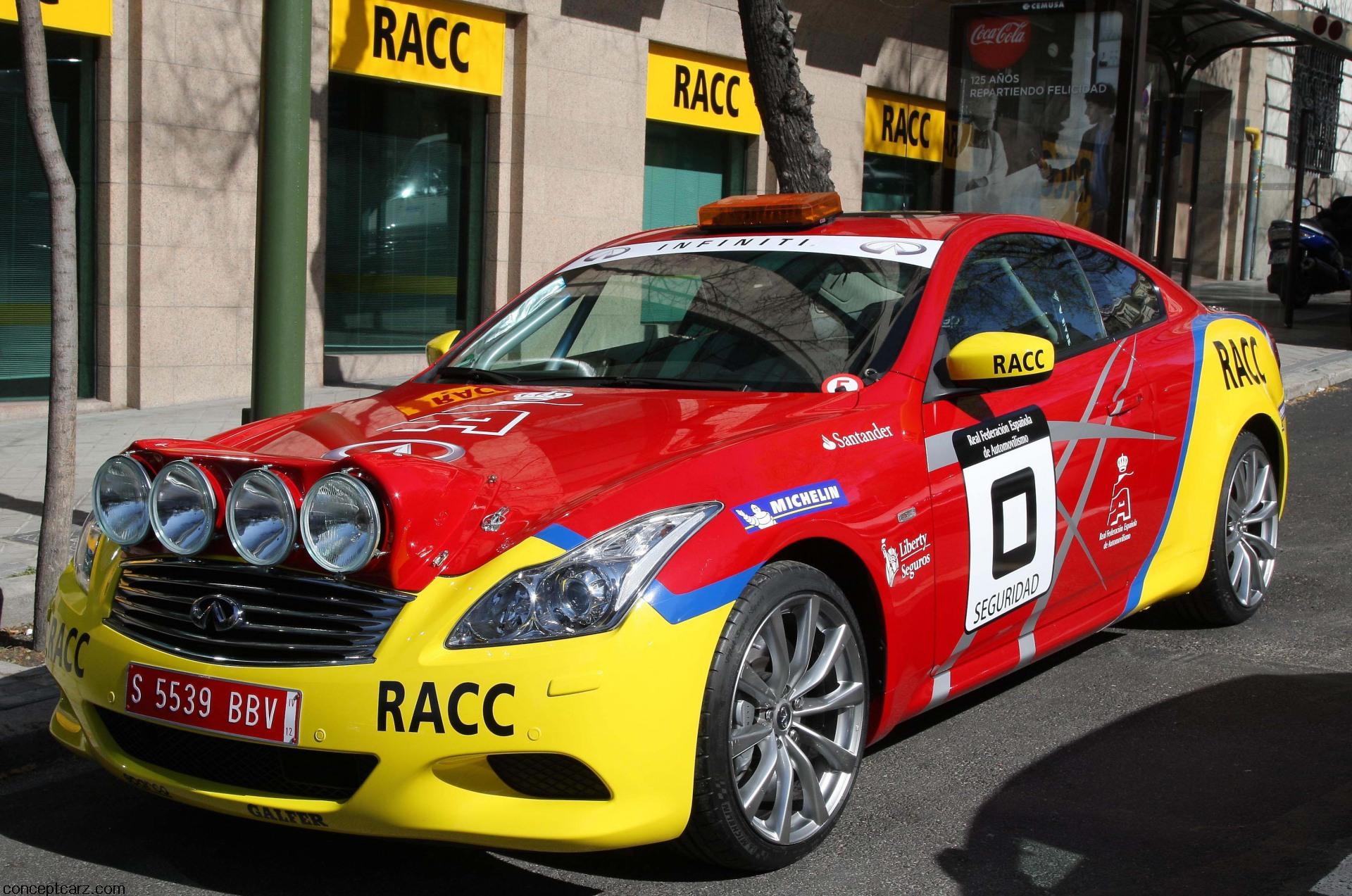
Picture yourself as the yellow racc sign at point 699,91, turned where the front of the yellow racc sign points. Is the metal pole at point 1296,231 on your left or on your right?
on your left

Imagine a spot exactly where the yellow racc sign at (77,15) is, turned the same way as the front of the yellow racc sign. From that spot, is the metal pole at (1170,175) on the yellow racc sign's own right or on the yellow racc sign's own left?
on the yellow racc sign's own left

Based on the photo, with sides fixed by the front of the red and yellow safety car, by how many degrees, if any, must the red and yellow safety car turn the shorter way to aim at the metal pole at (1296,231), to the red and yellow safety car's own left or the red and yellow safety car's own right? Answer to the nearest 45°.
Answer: approximately 180°

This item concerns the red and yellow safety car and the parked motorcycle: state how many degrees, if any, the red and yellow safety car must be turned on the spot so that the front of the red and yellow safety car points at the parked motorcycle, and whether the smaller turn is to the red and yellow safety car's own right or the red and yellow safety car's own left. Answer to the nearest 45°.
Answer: approximately 180°

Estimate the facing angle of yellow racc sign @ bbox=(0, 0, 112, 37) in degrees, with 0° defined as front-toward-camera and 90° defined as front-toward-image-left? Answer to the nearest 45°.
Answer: approximately 315°

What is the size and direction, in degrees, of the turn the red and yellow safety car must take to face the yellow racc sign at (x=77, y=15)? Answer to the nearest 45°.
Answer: approximately 90° to its right

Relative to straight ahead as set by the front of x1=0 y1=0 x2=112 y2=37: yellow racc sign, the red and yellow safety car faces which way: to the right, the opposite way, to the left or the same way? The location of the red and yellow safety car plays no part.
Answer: to the right

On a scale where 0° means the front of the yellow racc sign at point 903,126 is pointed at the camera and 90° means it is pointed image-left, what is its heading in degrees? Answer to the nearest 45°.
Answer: approximately 315°

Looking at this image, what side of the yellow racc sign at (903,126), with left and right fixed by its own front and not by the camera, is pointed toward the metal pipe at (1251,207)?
left

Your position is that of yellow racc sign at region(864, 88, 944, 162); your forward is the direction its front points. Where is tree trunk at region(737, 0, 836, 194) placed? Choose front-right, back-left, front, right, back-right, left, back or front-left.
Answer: front-right

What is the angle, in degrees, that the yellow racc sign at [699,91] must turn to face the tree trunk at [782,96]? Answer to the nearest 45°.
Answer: approximately 45° to its right
